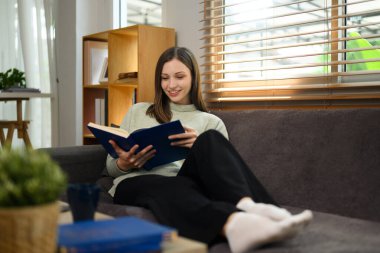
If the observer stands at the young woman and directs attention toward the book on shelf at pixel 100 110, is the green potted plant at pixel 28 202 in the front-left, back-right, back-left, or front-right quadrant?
back-left

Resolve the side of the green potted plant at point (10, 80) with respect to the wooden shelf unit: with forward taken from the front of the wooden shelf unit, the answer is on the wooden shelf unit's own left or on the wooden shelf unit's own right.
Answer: on the wooden shelf unit's own right

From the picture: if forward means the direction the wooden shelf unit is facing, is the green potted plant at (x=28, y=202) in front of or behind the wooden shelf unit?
in front

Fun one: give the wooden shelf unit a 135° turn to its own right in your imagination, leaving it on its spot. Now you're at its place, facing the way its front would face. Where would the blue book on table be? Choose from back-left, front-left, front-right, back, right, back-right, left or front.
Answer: back

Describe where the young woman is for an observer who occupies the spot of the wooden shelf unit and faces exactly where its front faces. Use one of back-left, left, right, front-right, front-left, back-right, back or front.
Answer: front-left

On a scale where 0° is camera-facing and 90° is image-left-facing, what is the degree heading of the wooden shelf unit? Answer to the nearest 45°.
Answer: approximately 45°

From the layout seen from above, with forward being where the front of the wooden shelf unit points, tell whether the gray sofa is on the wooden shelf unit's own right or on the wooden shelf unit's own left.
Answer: on the wooden shelf unit's own left

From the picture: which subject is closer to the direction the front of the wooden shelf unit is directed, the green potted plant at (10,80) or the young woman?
the young woman
